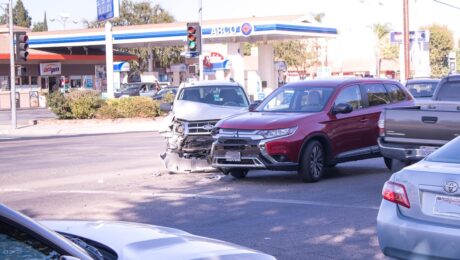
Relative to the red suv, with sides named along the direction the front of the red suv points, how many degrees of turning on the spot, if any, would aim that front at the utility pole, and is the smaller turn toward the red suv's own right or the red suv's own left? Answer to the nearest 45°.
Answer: approximately 135° to the red suv's own right

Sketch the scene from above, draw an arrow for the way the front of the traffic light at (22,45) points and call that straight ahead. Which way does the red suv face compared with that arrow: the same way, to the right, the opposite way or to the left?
to the right

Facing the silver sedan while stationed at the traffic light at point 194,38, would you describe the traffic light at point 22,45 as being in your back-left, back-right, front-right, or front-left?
back-right

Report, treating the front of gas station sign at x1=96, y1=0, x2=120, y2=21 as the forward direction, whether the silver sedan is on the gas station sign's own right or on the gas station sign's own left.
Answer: on the gas station sign's own left

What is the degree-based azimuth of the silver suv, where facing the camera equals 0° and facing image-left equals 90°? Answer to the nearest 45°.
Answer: approximately 0°

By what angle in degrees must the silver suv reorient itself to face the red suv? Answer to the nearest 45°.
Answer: approximately 45° to its left

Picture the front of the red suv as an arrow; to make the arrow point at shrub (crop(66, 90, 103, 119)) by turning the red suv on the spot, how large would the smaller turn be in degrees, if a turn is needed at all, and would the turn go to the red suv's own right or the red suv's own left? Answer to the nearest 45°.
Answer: approximately 90° to the red suv's own right

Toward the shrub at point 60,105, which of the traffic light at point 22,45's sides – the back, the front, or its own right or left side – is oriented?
left

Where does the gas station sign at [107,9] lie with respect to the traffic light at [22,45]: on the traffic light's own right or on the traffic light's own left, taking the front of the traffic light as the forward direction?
on the traffic light's own left

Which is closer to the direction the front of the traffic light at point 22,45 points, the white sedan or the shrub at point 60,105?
the white sedan

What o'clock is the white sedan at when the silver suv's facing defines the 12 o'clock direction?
The white sedan is roughly at 12 o'clock from the silver suv.

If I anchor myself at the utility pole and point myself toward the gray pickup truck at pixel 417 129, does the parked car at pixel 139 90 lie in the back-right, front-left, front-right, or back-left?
back-right
